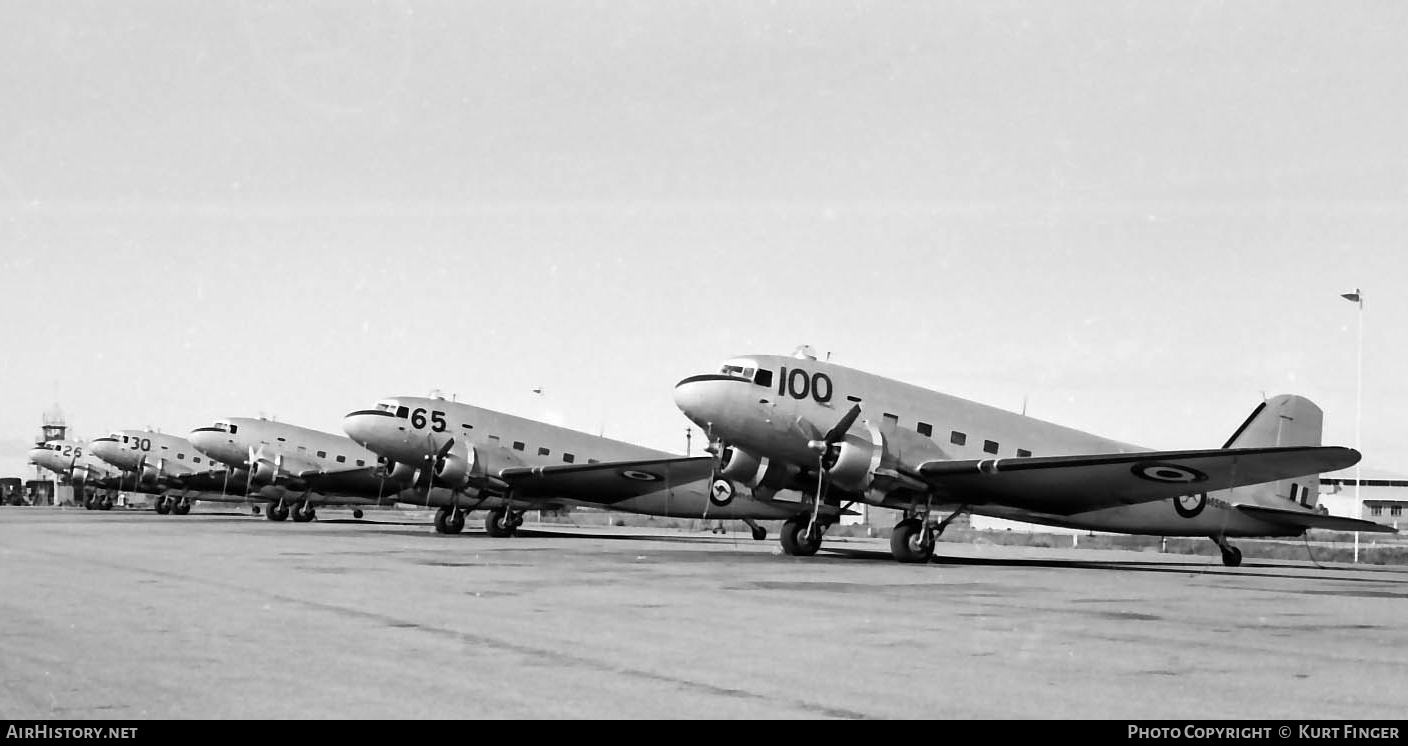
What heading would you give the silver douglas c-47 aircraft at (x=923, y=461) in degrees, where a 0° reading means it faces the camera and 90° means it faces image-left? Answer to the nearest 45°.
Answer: approximately 45°
